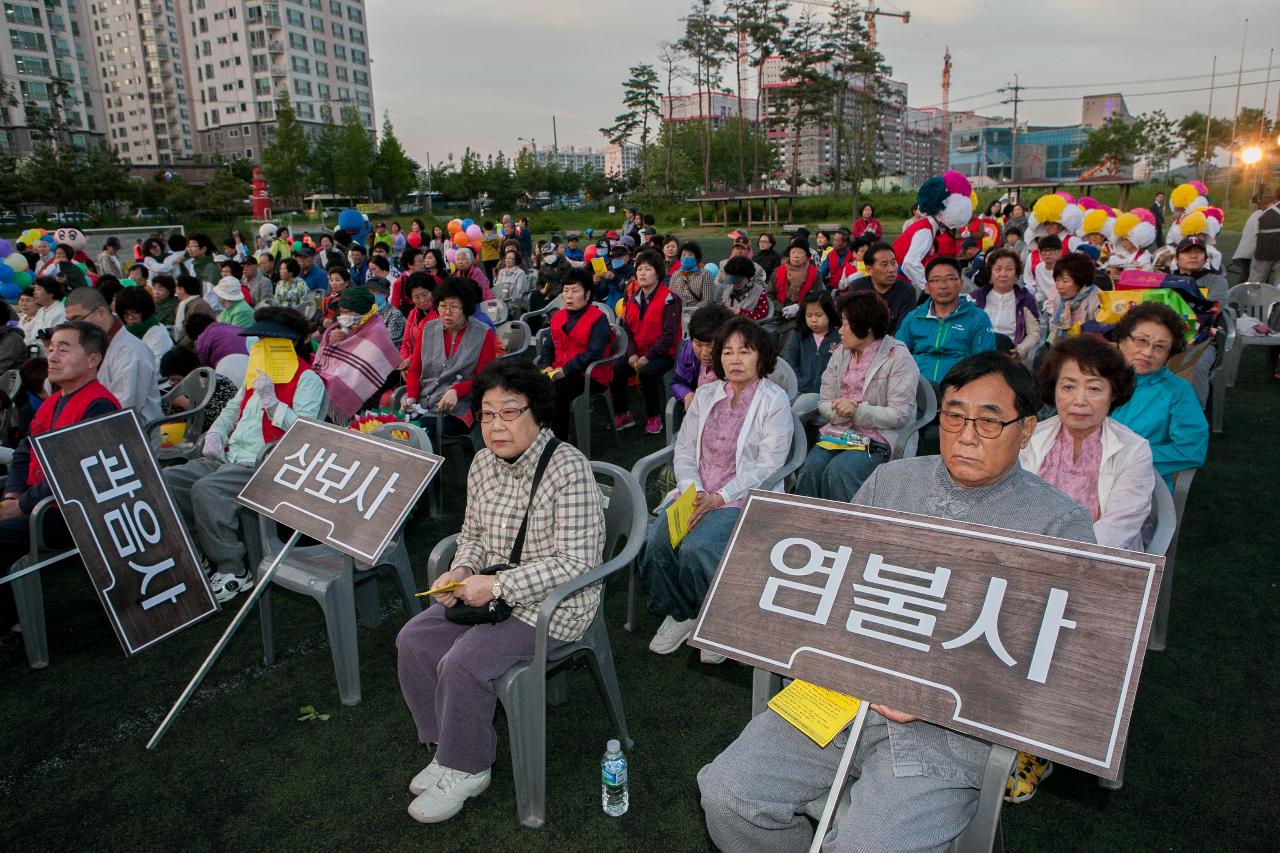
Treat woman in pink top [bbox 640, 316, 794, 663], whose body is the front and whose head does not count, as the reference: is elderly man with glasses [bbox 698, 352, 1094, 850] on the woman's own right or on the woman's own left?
on the woman's own left

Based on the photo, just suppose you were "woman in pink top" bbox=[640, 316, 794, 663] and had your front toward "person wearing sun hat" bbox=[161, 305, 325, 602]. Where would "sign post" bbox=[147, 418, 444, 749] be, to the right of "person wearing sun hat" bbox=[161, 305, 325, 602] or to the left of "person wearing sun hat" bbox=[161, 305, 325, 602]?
left

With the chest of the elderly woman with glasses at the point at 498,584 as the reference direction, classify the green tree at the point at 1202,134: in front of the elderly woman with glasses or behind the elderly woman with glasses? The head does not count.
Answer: behind

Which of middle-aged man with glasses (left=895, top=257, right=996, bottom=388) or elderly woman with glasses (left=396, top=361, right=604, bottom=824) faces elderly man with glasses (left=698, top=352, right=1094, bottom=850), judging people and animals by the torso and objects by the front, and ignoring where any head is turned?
middle-aged man with glasses (left=895, top=257, right=996, bottom=388)
